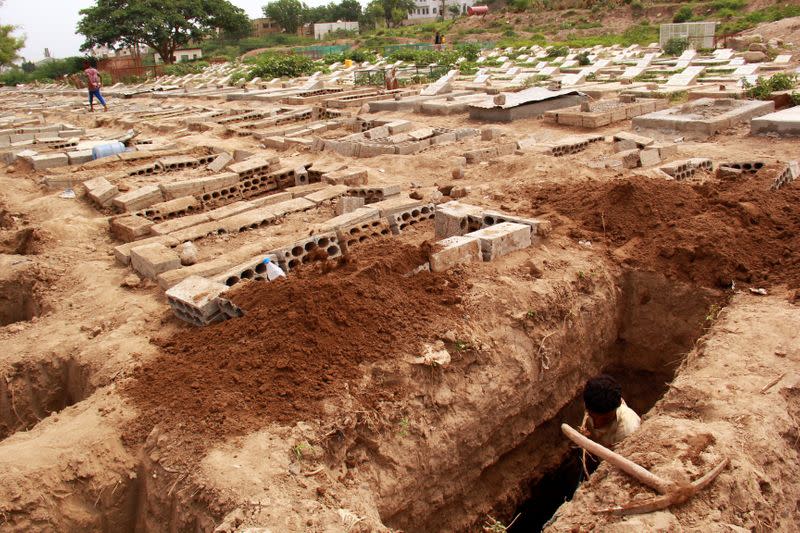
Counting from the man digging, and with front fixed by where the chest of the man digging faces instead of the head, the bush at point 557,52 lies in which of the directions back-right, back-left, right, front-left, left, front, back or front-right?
back-right

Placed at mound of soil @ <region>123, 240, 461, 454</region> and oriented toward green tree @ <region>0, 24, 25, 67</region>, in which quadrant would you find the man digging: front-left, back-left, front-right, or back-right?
back-right

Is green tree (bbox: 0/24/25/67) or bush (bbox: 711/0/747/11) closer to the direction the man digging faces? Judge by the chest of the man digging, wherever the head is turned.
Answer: the green tree

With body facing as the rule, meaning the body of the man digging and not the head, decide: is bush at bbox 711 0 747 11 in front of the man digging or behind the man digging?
behind

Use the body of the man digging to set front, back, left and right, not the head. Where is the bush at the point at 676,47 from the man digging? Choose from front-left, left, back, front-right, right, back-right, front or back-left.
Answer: back-right

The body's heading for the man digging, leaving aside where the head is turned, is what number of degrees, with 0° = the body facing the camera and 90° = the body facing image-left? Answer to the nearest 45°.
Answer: approximately 45°

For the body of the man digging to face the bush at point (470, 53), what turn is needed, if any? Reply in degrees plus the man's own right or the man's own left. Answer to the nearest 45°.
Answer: approximately 135° to the man's own right
